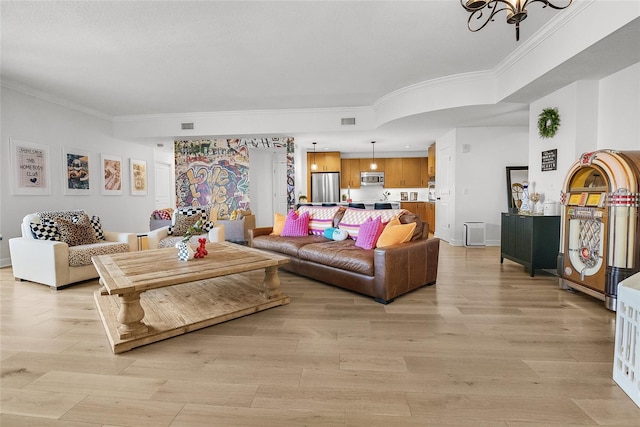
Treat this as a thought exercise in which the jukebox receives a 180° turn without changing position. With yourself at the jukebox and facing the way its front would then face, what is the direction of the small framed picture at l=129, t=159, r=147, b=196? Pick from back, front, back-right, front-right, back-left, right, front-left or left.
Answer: back-left

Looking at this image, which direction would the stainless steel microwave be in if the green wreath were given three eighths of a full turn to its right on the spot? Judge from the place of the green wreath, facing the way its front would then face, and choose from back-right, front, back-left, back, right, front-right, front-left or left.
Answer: front-left

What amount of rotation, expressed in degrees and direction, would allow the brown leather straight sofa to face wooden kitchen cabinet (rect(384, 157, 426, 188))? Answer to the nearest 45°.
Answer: approximately 135° to its right

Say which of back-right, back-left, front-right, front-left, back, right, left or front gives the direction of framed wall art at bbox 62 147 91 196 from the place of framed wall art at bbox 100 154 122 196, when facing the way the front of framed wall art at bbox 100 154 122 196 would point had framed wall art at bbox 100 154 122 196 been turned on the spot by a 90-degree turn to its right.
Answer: front

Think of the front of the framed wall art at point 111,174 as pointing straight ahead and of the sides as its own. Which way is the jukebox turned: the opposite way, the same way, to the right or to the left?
the opposite way

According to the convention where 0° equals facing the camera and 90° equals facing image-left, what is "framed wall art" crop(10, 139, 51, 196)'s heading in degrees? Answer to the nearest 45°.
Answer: approximately 315°

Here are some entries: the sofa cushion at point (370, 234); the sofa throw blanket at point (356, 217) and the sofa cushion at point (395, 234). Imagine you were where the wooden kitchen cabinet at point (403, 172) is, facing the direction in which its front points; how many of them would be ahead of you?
3

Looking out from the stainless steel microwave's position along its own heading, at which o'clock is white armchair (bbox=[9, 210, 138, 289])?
The white armchair is roughly at 1 o'clock from the stainless steel microwave.

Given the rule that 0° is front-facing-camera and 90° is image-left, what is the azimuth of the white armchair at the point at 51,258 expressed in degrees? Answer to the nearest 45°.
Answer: approximately 315°

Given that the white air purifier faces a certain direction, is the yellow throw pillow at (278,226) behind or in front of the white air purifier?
in front

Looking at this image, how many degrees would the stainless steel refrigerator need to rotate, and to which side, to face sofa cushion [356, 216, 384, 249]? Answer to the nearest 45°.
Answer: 0° — it already faces it

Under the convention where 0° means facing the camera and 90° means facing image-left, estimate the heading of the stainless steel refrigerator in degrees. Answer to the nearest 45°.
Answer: approximately 0°
